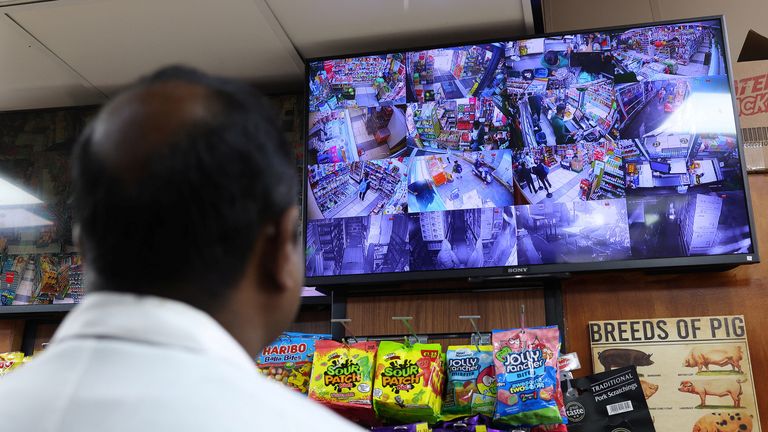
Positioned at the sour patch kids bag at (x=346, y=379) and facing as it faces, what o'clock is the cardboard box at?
The cardboard box is roughly at 9 o'clock from the sour patch kids bag.

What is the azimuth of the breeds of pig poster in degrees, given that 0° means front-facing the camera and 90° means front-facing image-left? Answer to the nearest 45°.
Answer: approximately 0°

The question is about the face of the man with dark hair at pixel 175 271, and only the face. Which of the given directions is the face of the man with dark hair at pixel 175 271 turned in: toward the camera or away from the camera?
away from the camera

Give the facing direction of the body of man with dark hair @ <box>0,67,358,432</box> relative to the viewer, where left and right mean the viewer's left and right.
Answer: facing away from the viewer and to the right of the viewer

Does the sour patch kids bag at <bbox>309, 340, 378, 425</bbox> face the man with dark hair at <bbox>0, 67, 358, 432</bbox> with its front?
yes

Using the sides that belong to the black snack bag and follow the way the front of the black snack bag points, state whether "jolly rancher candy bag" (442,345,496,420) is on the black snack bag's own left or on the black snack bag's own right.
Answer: on the black snack bag's own right
